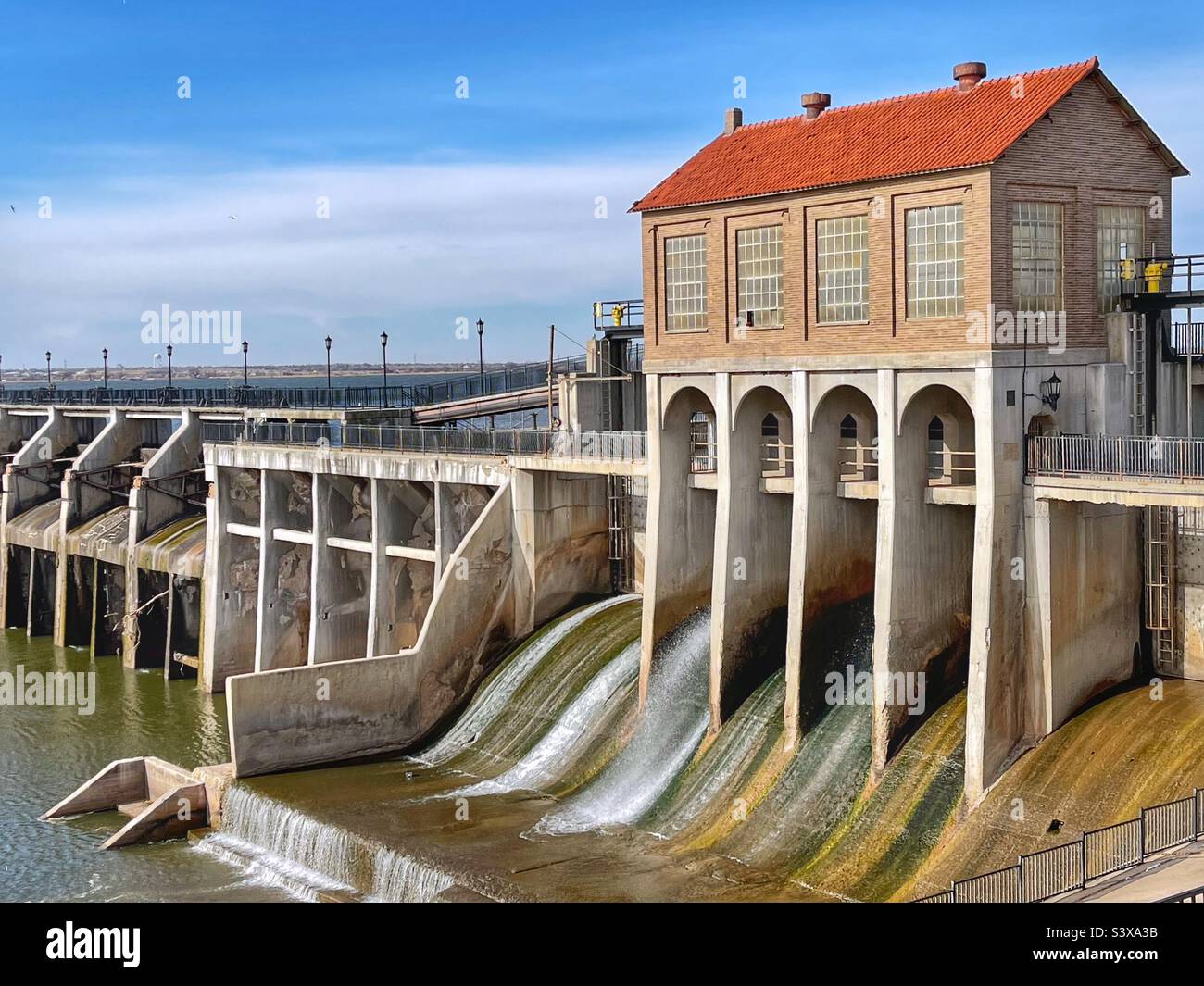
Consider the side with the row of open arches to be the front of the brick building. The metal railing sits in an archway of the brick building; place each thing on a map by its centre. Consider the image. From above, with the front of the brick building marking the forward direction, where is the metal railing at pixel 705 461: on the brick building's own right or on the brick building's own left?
on the brick building's own right

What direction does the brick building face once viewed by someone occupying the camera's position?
facing the viewer and to the left of the viewer

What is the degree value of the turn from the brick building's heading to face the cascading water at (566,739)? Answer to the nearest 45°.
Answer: approximately 90° to its right

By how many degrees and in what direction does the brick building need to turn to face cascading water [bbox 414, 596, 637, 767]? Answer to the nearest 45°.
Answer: approximately 90° to its right

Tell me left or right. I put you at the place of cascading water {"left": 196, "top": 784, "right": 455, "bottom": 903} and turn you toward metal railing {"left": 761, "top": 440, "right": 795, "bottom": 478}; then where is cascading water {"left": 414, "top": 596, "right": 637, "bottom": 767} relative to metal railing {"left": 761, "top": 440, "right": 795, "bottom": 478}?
left
